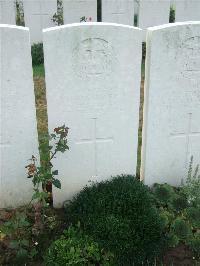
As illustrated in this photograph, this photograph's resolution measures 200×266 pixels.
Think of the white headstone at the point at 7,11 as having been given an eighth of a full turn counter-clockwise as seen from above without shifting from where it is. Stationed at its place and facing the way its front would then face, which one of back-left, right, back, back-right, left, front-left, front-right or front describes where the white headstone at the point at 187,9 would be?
front-left

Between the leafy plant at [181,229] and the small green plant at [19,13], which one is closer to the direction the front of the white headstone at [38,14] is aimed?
the leafy plant

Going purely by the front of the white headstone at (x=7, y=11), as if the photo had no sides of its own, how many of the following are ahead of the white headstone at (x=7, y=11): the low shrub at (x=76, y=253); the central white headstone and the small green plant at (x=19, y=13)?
2

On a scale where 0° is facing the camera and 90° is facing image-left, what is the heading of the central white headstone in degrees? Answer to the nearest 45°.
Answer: approximately 0°

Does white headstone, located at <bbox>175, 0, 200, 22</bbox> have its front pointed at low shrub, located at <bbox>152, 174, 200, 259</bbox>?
yes

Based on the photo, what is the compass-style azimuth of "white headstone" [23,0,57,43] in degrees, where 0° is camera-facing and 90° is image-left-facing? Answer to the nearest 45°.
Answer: approximately 0°

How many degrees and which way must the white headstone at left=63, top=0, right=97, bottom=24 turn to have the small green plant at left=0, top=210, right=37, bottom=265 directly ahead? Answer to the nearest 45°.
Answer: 0° — it already faces it

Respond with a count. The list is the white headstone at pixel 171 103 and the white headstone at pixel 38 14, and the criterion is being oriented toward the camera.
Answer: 2

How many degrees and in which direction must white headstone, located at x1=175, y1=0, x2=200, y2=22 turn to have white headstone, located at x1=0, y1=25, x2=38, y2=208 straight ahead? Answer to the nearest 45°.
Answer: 0° — it already faces it
